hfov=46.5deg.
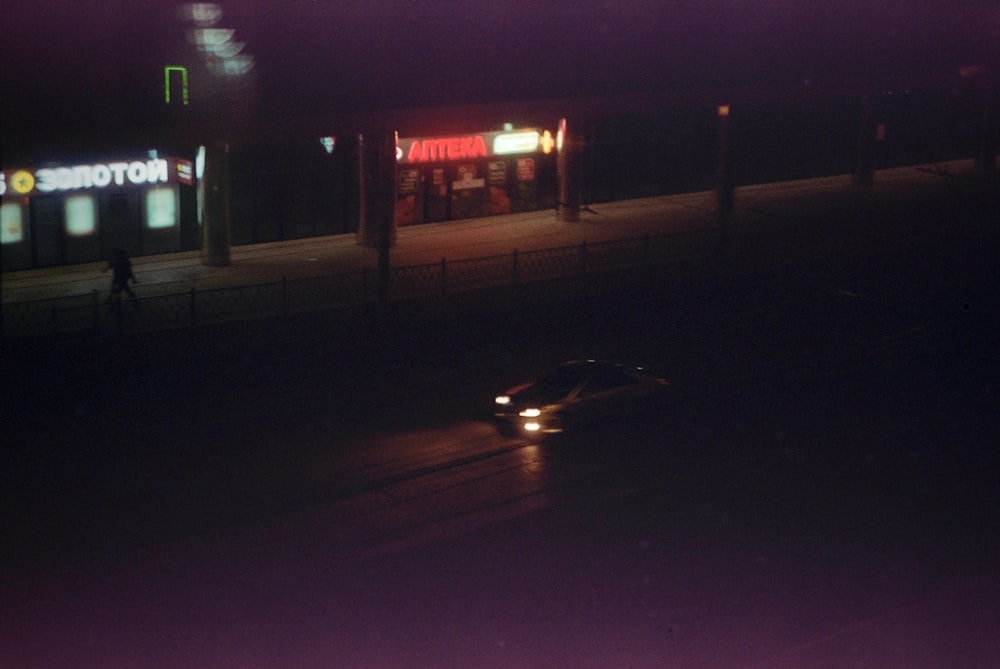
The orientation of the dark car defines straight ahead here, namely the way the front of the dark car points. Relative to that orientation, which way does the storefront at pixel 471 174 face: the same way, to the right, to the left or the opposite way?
to the left

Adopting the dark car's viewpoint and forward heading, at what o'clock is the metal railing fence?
The metal railing fence is roughly at 3 o'clock from the dark car.

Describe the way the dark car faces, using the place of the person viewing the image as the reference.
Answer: facing the viewer and to the left of the viewer

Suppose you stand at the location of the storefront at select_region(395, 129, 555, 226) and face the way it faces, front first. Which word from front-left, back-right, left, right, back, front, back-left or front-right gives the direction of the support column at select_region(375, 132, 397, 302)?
front-right

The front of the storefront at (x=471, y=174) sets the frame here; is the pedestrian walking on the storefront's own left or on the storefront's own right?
on the storefront's own right

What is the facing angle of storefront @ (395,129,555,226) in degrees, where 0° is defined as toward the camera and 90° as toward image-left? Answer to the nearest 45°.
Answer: approximately 315°

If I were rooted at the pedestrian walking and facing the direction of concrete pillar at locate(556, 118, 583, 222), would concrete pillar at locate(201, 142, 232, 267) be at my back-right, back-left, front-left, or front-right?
front-left

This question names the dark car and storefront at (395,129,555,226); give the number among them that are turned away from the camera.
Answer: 0

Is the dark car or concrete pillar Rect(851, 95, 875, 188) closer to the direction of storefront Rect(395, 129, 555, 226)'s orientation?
the dark car

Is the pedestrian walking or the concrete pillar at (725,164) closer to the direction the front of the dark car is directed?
the pedestrian walking

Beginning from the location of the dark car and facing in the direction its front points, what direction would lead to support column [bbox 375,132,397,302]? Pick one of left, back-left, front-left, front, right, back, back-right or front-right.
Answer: right

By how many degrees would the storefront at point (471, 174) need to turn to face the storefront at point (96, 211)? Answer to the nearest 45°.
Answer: approximately 90° to its right

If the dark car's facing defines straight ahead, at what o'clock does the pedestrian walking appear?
The pedestrian walking is roughly at 2 o'clock from the dark car.

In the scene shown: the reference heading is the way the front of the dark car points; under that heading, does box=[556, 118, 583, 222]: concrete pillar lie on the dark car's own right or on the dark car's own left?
on the dark car's own right
